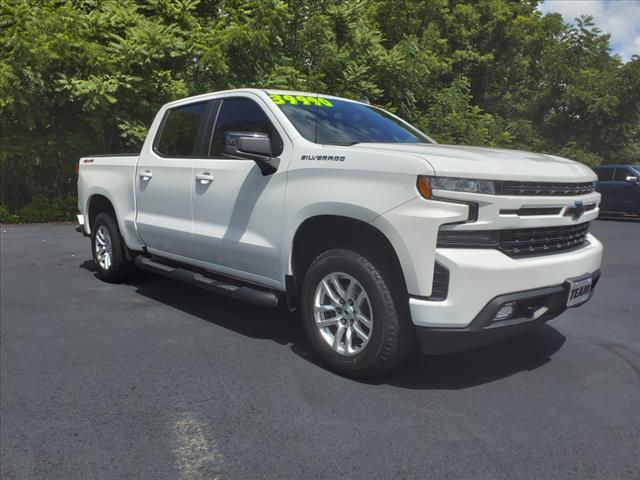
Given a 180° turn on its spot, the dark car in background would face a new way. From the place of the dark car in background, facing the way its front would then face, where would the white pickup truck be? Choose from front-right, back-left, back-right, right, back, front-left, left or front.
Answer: left

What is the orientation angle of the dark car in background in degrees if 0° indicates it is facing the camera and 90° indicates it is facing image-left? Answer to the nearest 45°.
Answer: approximately 270°
